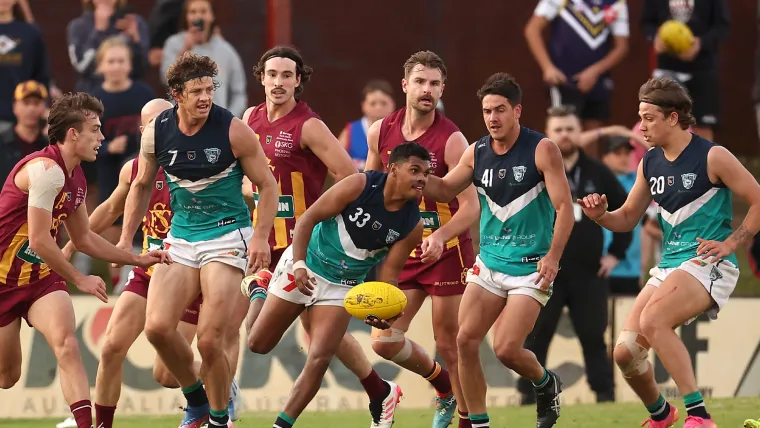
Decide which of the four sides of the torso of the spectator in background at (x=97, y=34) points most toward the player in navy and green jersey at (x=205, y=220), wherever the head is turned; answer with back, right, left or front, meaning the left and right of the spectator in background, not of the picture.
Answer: front

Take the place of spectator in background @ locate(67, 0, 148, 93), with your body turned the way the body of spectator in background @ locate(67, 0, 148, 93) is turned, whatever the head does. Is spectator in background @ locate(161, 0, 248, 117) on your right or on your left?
on your left

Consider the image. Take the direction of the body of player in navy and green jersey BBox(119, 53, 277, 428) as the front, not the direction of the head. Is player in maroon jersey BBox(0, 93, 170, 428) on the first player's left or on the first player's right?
on the first player's right

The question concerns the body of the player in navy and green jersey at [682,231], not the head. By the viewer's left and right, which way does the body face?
facing the viewer and to the left of the viewer

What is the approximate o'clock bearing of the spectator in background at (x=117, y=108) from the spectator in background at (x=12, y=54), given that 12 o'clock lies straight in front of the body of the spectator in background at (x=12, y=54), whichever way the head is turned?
the spectator in background at (x=117, y=108) is roughly at 10 o'clock from the spectator in background at (x=12, y=54).

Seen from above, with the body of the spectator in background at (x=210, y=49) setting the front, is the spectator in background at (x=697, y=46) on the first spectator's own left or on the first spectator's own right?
on the first spectator's own left

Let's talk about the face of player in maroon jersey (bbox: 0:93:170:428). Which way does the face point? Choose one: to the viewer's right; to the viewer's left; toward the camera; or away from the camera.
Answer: to the viewer's right

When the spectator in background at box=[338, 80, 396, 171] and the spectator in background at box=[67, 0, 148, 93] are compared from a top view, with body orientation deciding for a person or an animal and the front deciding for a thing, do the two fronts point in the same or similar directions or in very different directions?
same or similar directions

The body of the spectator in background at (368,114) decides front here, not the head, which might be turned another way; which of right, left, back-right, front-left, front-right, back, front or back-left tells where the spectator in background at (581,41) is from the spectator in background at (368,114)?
left

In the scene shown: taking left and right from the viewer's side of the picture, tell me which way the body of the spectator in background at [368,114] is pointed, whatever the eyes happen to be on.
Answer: facing the viewer

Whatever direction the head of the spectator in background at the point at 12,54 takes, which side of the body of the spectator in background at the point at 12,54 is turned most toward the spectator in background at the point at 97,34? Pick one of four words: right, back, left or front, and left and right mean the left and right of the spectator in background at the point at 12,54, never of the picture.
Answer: left

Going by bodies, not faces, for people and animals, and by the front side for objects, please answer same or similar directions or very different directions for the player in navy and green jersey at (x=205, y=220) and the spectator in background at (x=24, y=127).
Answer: same or similar directions

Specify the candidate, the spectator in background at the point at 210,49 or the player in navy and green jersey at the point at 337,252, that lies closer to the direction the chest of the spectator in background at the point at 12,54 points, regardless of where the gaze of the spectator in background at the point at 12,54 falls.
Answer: the player in navy and green jersey

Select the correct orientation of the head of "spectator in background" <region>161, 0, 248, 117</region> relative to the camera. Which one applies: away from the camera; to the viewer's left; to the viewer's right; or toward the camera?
toward the camera

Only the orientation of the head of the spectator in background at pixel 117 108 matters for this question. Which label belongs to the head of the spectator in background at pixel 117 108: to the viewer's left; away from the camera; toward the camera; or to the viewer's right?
toward the camera
